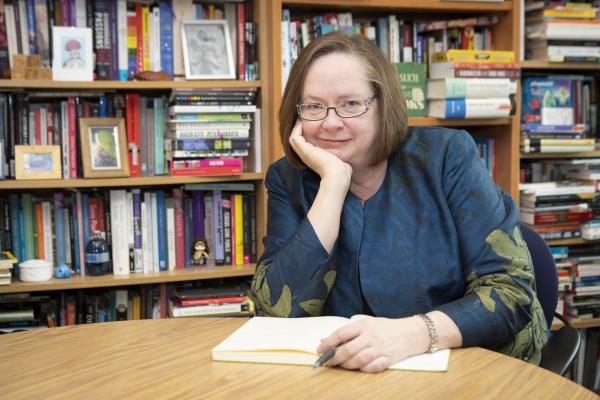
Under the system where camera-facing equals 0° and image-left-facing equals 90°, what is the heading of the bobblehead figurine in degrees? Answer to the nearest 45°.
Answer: approximately 0°

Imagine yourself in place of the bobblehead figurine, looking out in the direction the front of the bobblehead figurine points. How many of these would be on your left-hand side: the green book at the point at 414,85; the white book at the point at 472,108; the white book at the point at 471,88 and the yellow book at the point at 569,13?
4

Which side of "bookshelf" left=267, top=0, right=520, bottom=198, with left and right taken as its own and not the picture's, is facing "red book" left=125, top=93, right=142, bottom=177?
right

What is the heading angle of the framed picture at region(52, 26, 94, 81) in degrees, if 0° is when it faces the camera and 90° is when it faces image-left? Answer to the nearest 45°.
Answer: approximately 0°
